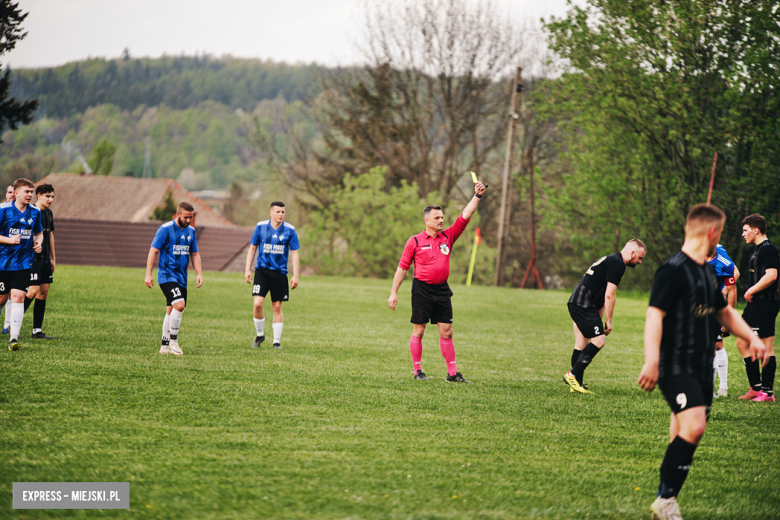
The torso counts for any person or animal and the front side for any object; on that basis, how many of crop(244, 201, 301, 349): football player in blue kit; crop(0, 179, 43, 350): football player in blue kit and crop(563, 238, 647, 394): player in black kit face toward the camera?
2

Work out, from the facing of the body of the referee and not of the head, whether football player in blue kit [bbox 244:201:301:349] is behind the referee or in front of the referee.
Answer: behind

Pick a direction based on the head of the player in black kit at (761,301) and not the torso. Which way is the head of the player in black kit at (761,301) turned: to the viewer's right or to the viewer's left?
to the viewer's left

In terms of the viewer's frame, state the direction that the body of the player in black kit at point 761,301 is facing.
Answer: to the viewer's left

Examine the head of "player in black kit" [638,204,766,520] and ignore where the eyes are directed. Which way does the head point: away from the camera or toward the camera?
away from the camera
